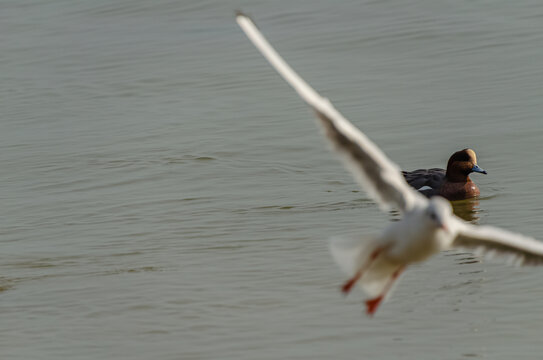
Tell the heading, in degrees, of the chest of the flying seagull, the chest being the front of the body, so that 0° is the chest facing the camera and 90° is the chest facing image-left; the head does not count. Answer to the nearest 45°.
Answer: approximately 315°
